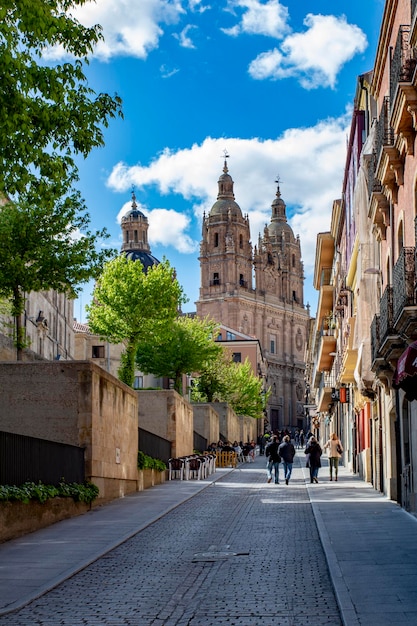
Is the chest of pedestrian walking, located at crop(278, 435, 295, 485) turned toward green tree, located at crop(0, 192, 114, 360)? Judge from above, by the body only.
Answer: no

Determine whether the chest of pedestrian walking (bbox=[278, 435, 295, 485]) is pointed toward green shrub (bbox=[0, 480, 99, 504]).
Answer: no
